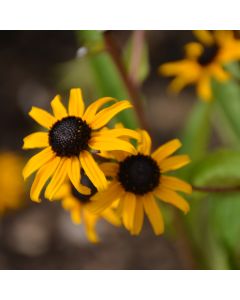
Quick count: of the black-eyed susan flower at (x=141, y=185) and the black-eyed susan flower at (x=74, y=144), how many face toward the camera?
2

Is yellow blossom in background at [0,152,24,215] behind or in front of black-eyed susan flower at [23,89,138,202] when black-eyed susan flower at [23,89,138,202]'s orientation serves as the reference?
behind

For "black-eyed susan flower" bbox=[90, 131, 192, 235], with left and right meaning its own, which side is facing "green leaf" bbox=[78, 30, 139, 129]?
back

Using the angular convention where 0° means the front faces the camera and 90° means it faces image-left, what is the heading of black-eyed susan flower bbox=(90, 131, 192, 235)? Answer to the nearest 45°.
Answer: approximately 0°
